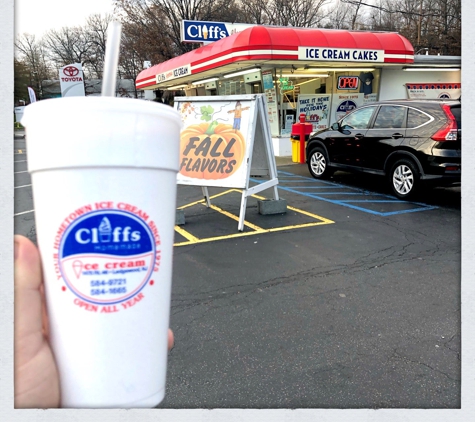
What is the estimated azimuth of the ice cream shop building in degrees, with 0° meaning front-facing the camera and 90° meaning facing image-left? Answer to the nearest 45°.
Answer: approximately 45°

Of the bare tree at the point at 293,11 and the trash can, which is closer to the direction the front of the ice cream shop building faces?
the trash can

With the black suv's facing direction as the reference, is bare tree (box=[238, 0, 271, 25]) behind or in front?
in front

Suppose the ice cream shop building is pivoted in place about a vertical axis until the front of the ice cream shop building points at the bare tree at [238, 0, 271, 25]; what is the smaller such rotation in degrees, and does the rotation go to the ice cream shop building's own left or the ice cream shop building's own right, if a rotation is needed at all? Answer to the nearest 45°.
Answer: approximately 135° to the ice cream shop building's own right

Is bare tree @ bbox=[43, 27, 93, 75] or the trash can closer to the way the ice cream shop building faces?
the trash can

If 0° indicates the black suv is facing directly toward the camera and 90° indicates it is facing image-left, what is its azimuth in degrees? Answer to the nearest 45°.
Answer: approximately 135°
